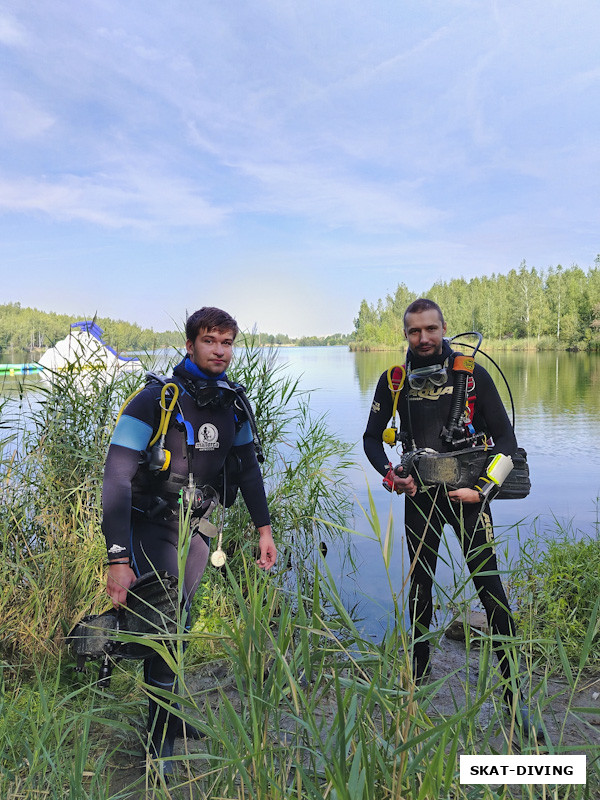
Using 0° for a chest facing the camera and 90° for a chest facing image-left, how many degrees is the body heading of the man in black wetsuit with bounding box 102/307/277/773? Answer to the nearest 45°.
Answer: approximately 315°

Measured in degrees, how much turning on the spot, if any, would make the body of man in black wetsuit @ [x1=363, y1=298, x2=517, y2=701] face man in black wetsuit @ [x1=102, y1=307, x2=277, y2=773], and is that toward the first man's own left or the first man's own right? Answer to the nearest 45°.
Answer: approximately 45° to the first man's own right

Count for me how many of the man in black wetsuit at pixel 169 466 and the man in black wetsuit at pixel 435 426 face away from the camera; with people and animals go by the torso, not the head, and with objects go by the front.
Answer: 0

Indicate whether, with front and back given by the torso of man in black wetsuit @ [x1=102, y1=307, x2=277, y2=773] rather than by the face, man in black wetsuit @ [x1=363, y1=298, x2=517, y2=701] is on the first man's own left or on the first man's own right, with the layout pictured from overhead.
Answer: on the first man's own left

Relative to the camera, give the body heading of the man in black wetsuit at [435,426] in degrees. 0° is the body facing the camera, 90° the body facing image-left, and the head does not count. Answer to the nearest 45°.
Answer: approximately 0°
